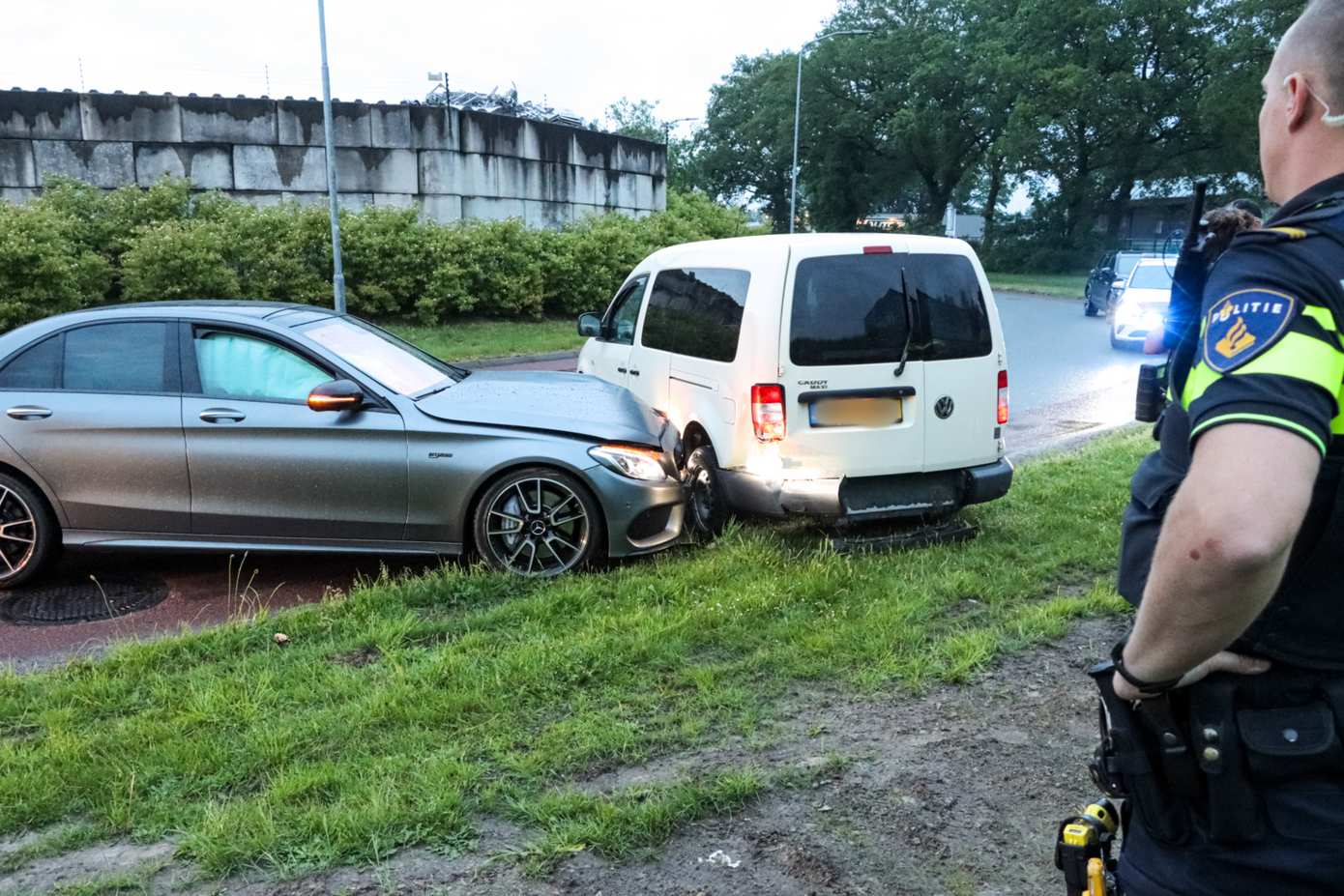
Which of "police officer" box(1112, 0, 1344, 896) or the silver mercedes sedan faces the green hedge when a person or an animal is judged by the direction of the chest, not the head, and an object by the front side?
the police officer

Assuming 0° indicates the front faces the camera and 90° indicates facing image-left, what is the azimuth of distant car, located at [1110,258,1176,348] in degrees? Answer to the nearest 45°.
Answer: approximately 45°

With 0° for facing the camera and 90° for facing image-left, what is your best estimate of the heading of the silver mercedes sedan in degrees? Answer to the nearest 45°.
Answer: approximately 270°

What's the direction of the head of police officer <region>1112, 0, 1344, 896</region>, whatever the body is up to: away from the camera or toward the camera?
away from the camera

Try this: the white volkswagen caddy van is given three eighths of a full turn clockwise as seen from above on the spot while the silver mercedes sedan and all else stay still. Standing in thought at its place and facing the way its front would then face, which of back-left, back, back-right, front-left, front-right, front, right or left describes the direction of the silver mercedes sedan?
back

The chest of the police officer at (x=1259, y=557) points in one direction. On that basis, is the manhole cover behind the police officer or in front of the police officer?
in front

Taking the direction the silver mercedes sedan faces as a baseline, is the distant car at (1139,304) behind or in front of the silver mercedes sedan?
in front

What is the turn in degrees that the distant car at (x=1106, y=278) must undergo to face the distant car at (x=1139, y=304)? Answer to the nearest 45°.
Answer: approximately 45° to its left

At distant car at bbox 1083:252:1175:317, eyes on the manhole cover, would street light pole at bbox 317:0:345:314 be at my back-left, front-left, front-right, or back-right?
front-right

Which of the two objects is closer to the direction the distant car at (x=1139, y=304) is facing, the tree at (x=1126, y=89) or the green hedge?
the green hedge

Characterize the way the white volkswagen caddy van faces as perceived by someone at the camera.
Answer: facing away from the viewer and to the left of the viewer

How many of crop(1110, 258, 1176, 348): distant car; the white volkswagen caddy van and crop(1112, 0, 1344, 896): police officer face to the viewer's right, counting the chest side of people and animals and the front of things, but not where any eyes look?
0

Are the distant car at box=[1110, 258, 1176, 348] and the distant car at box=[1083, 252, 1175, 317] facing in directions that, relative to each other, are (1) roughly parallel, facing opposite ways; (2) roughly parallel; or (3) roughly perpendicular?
roughly parallel

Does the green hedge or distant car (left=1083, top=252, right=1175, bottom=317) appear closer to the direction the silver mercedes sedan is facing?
the distant car

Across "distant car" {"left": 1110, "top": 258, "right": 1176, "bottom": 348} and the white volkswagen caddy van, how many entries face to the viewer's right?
0
